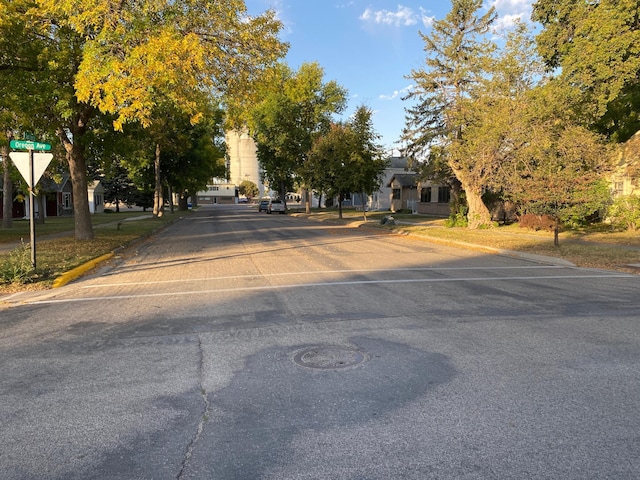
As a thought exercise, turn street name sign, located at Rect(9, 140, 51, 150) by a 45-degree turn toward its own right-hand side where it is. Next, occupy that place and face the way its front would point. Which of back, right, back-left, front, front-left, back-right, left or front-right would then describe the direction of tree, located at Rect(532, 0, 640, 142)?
back-left

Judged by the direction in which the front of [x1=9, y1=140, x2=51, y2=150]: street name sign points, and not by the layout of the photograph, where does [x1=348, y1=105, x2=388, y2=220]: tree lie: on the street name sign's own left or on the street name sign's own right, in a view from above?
on the street name sign's own left

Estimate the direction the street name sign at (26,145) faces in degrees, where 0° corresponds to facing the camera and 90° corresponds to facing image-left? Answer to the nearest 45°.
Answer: approximately 0°

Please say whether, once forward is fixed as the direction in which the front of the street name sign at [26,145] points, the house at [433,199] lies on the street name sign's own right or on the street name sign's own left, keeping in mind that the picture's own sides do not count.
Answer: on the street name sign's own left

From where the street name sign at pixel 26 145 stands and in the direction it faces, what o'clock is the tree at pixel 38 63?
The tree is roughly at 6 o'clock from the street name sign.
